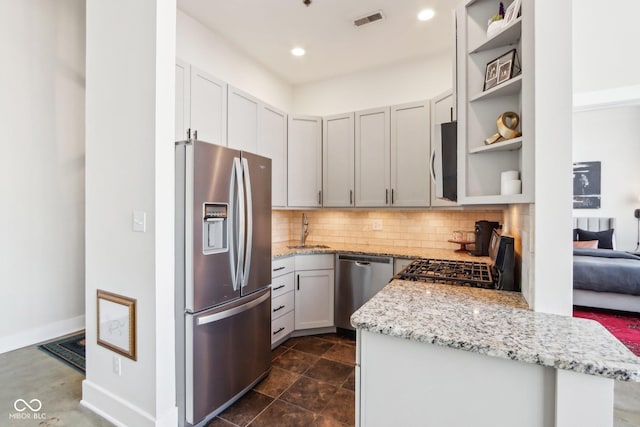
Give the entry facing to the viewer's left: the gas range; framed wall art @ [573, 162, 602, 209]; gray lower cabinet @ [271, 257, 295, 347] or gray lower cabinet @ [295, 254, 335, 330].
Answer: the gas range

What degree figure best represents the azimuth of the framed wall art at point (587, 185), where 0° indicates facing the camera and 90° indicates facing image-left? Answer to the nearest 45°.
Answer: approximately 0°

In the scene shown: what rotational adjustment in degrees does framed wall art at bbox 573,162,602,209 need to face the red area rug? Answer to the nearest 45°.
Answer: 0° — it already faces it

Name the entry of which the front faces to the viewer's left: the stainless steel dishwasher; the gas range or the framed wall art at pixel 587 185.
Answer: the gas range

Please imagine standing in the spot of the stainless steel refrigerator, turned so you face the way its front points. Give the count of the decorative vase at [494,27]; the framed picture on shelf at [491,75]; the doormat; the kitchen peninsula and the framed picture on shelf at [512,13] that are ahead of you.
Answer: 4

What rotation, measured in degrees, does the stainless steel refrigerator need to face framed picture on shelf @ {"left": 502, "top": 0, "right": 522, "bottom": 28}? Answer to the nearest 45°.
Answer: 0° — it already faces it

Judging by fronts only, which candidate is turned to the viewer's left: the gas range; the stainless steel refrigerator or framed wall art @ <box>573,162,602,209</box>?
the gas range

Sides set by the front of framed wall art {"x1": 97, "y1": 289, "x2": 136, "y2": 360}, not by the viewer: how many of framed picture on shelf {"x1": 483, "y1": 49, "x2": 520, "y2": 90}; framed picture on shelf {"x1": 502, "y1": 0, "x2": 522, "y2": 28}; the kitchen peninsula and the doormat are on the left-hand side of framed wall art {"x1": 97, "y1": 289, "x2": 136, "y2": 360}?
3

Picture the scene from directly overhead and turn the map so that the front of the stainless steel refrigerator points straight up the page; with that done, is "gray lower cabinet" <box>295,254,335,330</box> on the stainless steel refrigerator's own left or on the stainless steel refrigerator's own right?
on the stainless steel refrigerator's own left
